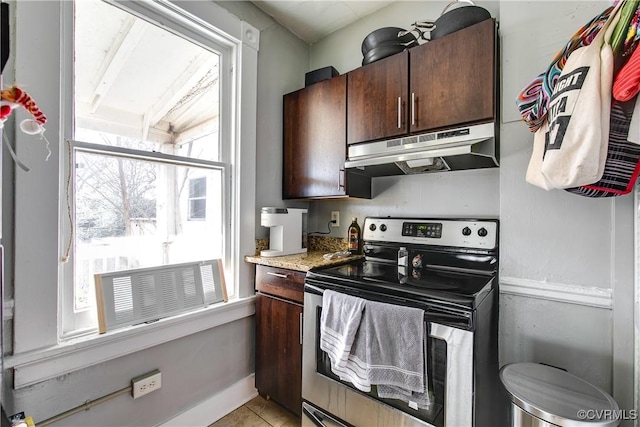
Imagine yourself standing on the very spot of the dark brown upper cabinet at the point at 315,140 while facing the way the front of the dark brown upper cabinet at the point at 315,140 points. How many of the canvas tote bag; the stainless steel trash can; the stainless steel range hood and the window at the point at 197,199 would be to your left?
3

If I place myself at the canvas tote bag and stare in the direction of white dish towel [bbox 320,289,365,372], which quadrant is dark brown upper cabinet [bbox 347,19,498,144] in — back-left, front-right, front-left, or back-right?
front-right

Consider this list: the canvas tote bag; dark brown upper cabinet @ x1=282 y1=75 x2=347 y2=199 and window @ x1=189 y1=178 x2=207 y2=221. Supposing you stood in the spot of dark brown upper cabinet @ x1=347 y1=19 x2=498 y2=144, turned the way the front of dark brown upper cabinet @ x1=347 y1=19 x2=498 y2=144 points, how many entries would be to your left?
1

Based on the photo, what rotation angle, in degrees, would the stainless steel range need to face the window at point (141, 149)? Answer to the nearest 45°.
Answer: approximately 45° to its right

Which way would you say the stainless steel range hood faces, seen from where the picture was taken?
facing the viewer and to the left of the viewer

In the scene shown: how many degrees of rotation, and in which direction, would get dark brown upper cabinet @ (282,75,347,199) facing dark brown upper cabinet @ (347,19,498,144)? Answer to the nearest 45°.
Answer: approximately 90° to its left

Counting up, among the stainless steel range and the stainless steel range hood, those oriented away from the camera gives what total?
0

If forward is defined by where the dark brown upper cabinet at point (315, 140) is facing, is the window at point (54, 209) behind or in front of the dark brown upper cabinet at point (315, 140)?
in front

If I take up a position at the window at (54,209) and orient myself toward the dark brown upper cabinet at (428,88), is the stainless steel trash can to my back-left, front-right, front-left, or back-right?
front-right

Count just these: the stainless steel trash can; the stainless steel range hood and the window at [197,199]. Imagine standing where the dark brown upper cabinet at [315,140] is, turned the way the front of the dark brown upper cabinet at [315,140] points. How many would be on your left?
2
